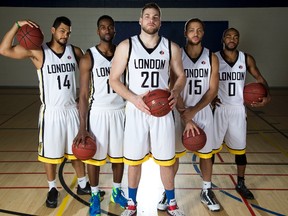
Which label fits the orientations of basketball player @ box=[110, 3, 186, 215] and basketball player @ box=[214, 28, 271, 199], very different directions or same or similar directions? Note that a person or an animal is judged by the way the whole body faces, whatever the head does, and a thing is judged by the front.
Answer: same or similar directions

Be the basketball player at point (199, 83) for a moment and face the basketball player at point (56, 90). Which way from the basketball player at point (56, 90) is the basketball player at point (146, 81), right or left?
left

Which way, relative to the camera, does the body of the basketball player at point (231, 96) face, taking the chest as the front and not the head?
toward the camera

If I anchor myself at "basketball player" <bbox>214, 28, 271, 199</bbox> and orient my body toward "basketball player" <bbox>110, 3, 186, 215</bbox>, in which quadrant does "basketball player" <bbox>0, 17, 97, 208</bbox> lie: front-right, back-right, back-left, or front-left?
front-right

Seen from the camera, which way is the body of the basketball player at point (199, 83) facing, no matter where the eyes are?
toward the camera

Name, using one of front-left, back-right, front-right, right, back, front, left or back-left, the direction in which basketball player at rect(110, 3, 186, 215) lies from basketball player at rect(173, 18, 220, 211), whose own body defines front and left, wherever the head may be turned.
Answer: front-right

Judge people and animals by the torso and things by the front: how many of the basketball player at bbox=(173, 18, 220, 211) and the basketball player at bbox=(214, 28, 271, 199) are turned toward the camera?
2

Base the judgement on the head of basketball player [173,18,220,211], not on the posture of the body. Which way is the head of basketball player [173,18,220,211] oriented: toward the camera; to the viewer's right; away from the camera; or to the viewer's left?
toward the camera

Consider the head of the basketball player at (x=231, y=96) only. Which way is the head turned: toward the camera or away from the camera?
toward the camera

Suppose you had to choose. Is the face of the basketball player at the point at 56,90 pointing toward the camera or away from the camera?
toward the camera

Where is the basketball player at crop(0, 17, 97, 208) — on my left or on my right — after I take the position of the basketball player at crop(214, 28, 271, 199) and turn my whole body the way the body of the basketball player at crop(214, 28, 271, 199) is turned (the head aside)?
on my right

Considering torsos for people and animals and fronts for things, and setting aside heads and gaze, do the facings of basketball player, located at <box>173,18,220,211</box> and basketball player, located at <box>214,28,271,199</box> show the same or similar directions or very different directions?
same or similar directions

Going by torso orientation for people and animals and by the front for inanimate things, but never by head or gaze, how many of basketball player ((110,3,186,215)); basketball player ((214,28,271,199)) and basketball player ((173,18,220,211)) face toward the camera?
3

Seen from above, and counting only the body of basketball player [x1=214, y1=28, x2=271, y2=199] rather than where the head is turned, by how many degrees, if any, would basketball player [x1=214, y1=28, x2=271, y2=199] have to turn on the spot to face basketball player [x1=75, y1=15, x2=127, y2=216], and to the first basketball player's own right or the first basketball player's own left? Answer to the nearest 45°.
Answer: approximately 45° to the first basketball player's own right

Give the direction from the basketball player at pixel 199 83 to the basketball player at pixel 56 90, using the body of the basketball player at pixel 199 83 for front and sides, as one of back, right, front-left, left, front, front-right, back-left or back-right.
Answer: right
